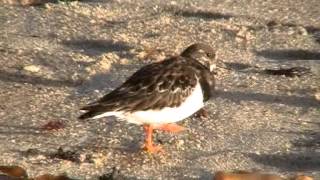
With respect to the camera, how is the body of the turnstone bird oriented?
to the viewer's right
